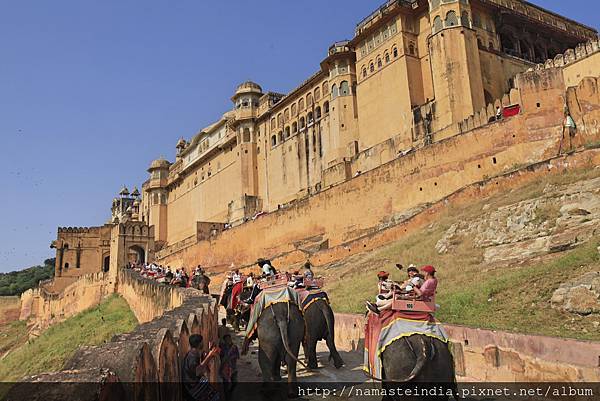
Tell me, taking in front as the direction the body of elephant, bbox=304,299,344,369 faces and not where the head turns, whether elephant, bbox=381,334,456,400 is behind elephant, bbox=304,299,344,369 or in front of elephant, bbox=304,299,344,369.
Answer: behind

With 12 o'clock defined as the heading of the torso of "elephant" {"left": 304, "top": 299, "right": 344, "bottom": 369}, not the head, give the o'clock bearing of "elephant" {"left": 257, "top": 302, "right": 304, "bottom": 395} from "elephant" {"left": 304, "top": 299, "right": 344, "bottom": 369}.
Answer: "elephant" {"left": 257, "top": 302, "right": 304, "bottom": 395} is roughly at 8 o'clock from "elephant" {"left": 304, "top": 299, "right": 344, "bottom": 369}.

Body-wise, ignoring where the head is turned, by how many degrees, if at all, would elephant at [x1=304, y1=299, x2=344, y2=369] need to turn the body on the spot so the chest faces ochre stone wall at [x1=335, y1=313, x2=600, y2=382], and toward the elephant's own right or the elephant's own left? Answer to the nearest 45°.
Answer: approximately 180°

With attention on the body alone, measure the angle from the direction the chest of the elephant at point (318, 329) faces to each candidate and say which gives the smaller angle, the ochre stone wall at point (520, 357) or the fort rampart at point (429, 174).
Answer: the fort rampart

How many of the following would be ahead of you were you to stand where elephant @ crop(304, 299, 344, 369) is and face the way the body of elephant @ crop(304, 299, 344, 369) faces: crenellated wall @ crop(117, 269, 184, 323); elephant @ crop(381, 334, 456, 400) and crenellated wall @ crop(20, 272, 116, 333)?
2

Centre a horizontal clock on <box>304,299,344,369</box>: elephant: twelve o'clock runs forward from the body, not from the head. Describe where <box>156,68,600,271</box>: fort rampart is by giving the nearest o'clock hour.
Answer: The fort rampart is roughly at 2 o'clock from the elephant.

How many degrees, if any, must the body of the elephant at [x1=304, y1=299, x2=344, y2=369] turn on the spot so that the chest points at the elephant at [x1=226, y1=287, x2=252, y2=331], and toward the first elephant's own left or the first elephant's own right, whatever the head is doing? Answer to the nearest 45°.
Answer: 0° — it already faces it

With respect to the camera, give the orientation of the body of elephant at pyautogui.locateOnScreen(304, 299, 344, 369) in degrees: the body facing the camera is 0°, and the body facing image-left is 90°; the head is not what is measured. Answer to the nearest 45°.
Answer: approximately 135°

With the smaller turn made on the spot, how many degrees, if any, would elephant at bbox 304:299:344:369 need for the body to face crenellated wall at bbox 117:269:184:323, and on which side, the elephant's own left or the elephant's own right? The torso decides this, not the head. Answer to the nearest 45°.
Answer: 0° — it already faces it
